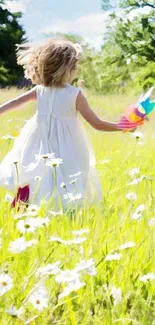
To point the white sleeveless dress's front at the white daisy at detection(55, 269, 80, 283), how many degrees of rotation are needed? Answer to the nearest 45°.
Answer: approximately 180°

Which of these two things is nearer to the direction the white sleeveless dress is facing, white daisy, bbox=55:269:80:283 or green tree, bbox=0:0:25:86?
the green tree

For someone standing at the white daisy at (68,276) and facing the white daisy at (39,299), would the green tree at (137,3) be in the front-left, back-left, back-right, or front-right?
back-right

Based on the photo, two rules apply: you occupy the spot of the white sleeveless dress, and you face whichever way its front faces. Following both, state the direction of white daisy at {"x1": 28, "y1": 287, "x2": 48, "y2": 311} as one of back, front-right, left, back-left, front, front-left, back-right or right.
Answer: back

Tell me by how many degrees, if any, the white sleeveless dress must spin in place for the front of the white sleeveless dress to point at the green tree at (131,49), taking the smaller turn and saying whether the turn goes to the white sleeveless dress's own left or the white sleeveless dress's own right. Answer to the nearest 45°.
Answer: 0° — it already faces it

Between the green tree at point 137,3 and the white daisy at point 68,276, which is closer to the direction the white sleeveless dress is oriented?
the green tree

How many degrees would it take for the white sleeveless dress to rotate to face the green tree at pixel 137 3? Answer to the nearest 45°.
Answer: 0° — it already faces it

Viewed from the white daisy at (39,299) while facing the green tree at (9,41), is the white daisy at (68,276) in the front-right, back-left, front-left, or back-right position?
front-right

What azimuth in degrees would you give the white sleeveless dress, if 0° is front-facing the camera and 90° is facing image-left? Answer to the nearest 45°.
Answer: approximately 180°

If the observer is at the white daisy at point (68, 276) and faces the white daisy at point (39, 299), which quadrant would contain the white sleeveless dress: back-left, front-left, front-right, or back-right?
back-right

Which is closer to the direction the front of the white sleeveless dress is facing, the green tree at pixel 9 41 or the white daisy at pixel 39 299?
the green tree

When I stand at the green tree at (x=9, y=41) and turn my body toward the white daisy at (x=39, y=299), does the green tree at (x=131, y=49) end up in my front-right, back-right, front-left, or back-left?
front-left

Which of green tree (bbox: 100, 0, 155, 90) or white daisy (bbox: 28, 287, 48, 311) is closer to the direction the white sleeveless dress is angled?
the green tree

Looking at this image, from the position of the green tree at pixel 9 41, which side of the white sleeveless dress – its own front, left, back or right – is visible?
front
